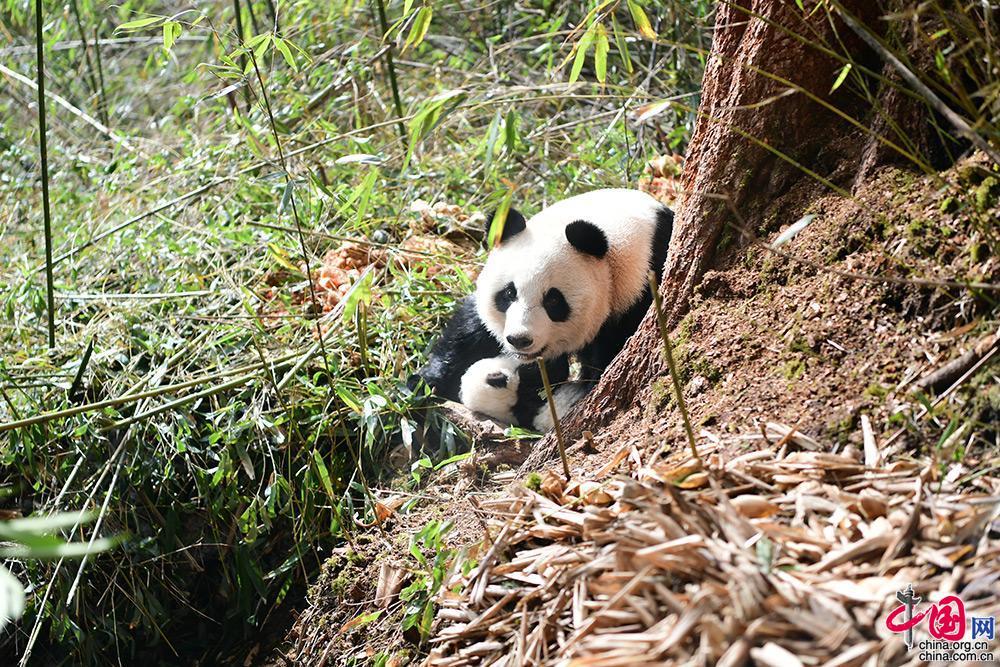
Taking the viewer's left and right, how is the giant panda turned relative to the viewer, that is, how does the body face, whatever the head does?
facing the viewer and to the left of the viewer

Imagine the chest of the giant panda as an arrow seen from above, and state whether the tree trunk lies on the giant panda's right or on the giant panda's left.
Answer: on the giant panda's left

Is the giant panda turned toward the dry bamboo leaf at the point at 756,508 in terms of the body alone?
no

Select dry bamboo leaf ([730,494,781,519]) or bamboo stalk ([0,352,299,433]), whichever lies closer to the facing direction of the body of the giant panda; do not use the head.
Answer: the bamboo stalk

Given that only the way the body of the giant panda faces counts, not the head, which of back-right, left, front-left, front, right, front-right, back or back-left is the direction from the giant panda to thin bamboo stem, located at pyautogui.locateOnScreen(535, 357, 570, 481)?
front-left
